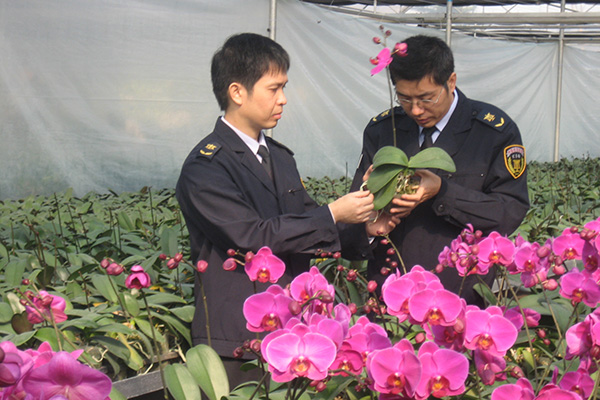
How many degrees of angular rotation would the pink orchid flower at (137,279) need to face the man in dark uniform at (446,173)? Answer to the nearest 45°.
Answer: approximately 135° to its left

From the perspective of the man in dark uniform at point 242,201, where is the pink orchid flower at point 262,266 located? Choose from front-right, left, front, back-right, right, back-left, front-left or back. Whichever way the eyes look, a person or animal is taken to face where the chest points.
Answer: front-right

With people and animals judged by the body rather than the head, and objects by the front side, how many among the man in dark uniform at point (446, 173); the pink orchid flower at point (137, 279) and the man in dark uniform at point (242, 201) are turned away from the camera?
0

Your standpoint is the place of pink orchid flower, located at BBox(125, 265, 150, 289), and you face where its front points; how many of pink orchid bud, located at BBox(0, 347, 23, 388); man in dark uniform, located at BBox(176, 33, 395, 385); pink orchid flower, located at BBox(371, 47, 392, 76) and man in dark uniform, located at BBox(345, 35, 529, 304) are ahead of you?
1

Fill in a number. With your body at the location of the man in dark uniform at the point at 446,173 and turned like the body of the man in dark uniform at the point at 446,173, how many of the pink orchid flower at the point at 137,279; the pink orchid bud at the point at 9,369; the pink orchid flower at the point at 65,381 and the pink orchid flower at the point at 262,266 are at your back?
0

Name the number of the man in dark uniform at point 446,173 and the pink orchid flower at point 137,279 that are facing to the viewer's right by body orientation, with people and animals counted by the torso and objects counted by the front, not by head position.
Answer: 0

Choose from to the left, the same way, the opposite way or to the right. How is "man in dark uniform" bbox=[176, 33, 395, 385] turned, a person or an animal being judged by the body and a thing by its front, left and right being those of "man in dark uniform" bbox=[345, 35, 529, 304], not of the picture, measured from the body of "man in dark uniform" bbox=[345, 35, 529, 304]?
to the left

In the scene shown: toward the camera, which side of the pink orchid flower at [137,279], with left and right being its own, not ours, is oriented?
front

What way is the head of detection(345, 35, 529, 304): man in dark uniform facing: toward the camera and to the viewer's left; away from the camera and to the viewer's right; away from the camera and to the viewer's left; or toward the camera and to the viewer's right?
toward the camera and to the viewer's left

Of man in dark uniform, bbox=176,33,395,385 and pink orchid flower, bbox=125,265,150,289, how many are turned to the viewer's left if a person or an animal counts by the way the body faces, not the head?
0

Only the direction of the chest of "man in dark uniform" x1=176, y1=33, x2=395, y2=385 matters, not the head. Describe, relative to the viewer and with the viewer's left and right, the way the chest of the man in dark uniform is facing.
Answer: facing the viewer and to the right of the viewer

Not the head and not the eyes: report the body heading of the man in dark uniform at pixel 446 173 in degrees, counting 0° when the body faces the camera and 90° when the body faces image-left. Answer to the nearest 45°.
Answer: approximately 45°

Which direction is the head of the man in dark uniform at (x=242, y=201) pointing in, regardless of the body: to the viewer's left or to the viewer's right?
to the viewer's right
